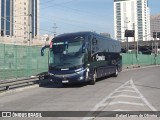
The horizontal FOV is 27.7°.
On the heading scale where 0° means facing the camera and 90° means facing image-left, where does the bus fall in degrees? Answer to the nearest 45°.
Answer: approximately 45°

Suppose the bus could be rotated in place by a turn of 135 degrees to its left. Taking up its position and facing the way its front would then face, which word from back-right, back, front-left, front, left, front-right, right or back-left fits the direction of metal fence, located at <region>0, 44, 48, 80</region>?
back-left

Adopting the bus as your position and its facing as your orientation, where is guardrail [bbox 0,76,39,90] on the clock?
The guardrail is roughly at 1 o'clock from the bus.
